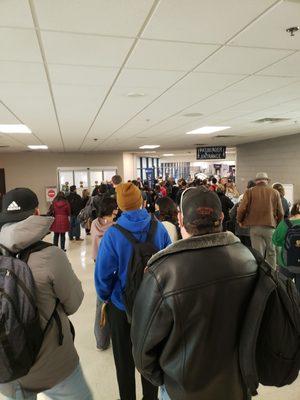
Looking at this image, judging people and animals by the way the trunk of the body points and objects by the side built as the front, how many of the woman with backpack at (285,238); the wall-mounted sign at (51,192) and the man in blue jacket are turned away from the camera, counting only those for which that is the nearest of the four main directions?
2

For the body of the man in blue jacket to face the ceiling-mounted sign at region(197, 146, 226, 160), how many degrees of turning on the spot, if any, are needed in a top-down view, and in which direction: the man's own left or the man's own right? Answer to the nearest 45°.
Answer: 0° — they already face it

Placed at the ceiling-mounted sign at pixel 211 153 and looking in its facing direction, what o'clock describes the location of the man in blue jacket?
The man in blue jacket is roughly at 12 o'clock from the ceiling-mounted sign.

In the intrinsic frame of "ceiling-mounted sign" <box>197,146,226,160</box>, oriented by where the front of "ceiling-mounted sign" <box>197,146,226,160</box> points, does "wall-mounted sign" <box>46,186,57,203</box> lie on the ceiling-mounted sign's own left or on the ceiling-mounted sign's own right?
on the ceiling-mounted sign's own right

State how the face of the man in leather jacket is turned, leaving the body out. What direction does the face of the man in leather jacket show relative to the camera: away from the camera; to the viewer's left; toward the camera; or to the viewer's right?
away from the camera

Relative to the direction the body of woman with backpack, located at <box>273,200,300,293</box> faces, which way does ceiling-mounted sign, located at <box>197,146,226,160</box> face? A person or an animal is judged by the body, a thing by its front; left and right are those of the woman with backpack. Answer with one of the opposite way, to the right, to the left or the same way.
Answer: the opposite way

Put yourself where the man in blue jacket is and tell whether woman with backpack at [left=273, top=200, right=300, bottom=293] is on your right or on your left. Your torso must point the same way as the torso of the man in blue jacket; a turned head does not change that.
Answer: on your right

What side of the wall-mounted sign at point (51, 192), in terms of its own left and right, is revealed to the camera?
front

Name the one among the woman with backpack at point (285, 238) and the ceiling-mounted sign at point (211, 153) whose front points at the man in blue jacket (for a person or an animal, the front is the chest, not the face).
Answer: the ceiling-mounted sign

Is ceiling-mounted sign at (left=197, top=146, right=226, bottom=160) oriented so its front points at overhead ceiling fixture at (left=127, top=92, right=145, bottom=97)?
yes

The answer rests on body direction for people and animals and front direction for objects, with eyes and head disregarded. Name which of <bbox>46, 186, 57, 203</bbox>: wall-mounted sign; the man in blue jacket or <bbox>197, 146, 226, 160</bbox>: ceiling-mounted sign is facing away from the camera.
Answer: the man in blue jacket

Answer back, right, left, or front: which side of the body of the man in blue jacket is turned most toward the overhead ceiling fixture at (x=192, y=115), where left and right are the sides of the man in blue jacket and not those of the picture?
front

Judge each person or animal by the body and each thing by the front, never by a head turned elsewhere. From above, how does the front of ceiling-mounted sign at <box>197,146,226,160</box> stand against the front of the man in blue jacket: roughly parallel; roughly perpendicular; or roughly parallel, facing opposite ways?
roughly parallel, facing opposite ways

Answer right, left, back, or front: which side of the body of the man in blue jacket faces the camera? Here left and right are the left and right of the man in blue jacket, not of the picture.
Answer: back

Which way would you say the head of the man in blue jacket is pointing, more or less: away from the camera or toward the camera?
away from the camera

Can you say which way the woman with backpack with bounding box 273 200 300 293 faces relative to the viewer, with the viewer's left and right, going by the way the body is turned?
facing away from the viewer

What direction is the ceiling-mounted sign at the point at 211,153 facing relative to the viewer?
toward the camera

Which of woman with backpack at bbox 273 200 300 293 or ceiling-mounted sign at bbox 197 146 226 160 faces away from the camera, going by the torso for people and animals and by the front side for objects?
the woman with backpack

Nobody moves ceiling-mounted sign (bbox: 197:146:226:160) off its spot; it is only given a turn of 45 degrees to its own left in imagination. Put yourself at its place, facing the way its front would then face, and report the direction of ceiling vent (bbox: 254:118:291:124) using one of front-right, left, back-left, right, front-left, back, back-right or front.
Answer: front-right
